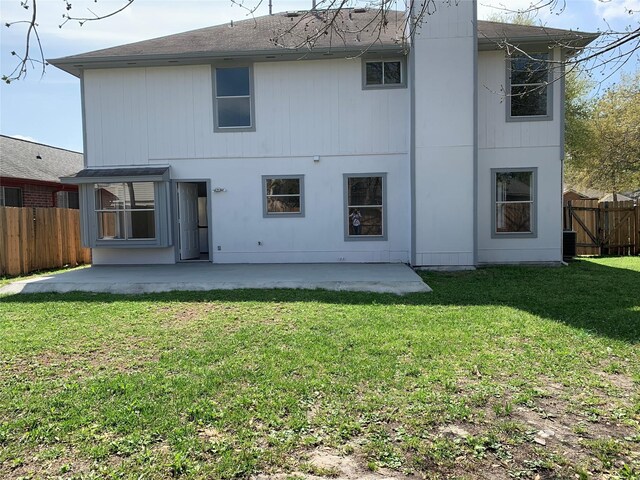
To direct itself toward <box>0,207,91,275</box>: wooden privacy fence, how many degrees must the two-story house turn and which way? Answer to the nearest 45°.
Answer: approximately 90° to its left

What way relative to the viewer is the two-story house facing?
away from the camera

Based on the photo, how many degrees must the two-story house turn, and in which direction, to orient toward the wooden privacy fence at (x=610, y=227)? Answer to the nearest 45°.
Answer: approximately 90° to its right
